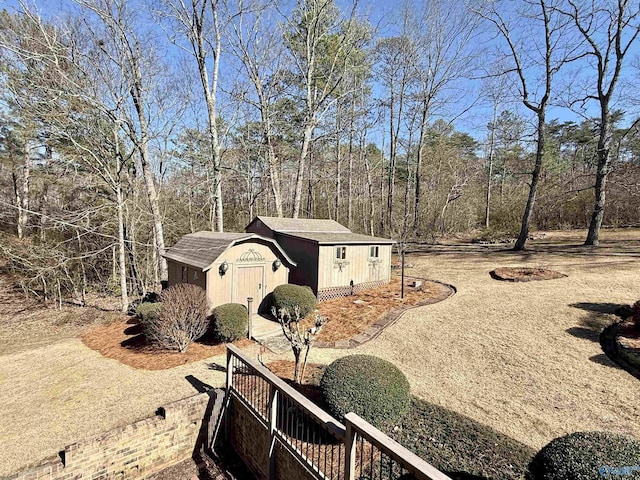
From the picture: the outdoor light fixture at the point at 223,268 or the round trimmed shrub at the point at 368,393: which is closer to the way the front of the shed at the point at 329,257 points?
the round trimmed shrub

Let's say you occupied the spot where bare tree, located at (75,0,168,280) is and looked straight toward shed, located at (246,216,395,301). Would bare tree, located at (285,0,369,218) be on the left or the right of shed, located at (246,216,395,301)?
left

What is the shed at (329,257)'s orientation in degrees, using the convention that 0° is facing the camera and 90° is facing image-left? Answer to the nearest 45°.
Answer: approximately 315°

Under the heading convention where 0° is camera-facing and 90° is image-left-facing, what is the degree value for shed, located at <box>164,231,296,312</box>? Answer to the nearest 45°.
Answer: approximately 315°

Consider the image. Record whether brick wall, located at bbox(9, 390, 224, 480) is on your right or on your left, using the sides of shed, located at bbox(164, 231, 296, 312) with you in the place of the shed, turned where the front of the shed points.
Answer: on your right
